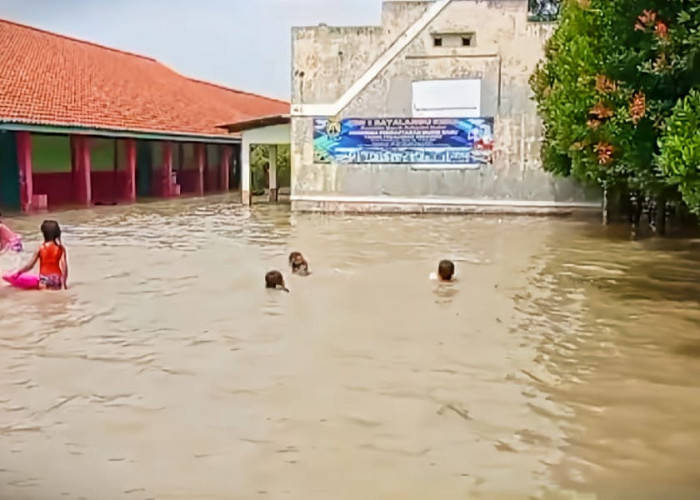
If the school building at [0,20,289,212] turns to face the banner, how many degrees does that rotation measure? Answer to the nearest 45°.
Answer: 0° — it already faces it

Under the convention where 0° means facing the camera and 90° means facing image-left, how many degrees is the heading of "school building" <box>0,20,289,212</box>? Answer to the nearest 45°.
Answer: approximately 315°

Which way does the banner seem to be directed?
toward the camera

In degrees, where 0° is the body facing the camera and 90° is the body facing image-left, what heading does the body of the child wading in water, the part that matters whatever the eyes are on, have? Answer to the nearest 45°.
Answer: approximately 180°

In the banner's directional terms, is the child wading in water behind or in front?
in front

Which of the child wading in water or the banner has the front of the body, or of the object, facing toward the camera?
the banner

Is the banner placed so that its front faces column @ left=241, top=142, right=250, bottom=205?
no

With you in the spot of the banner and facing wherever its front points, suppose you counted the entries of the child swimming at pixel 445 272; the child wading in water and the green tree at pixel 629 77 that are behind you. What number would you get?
0

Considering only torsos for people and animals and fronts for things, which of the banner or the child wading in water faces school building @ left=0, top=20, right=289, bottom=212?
the child wading in water

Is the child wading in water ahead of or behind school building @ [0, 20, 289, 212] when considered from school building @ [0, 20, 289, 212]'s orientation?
ahead

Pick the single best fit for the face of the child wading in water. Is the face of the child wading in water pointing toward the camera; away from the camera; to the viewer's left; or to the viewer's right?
away from the camera

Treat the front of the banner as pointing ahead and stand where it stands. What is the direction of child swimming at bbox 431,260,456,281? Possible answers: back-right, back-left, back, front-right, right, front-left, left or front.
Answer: front

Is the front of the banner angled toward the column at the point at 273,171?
no

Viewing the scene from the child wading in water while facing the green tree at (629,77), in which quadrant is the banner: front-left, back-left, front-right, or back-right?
front-left

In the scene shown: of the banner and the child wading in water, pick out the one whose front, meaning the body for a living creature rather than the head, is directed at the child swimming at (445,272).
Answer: the banner

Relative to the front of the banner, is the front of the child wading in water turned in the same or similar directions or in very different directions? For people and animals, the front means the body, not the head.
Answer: very different directions

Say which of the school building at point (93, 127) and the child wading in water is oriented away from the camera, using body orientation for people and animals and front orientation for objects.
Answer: the child wading in water
